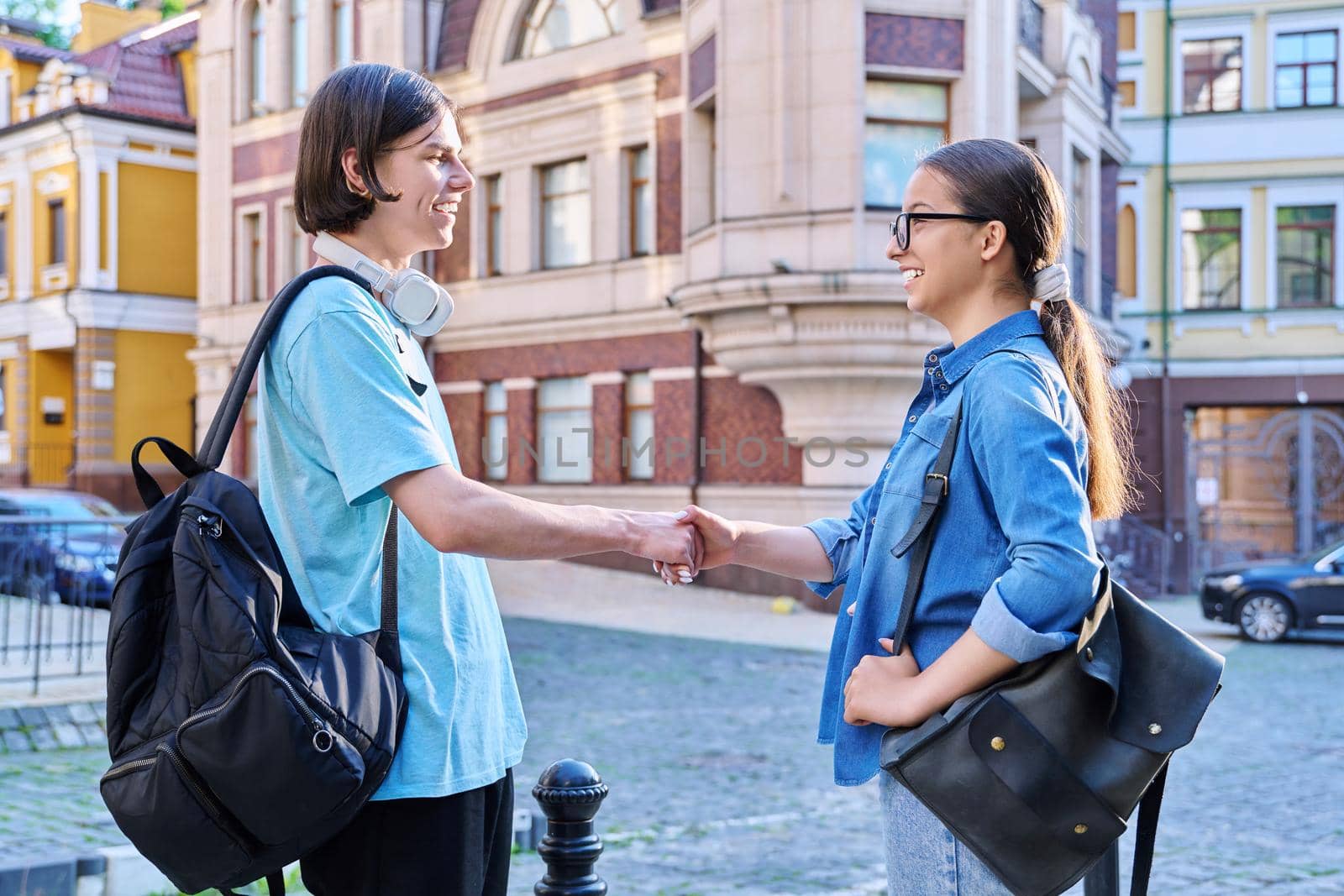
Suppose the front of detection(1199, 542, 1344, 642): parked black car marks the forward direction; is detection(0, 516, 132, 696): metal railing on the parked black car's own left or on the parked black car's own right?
on the parked black car's own left

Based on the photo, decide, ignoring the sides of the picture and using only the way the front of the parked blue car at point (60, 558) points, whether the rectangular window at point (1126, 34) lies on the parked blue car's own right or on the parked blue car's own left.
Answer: on the parked blue car's own left

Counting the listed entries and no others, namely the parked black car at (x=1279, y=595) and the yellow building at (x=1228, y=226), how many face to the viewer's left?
1

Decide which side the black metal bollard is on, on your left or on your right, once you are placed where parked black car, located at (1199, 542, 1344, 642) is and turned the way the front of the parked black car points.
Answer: on your left

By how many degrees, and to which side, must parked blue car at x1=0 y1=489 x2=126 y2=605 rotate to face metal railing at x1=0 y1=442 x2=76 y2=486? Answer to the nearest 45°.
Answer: approximately 135° to its left

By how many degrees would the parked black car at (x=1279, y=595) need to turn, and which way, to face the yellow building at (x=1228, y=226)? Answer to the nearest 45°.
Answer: approximately 90° to its right

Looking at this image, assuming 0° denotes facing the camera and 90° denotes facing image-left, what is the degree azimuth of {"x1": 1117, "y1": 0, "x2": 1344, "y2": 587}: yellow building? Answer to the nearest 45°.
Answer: approximately 0°

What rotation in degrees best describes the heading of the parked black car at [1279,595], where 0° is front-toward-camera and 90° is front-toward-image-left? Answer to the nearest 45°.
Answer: approximately 90°

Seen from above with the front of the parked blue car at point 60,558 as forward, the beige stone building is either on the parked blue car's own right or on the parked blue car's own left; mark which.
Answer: on the parked blue car's own left

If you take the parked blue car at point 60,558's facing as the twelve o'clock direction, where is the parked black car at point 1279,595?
the parked black car at point 1279,595 is roughly at 10 o'clock from the parked blue car at point 60,558.

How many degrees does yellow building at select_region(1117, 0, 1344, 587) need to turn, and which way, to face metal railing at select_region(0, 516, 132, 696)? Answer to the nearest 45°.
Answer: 0° — it already faces it

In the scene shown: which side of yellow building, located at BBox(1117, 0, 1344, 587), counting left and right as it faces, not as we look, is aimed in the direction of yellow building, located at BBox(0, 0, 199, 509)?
right

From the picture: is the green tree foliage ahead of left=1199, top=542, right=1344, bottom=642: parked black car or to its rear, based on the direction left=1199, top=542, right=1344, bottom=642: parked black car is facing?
ahead
